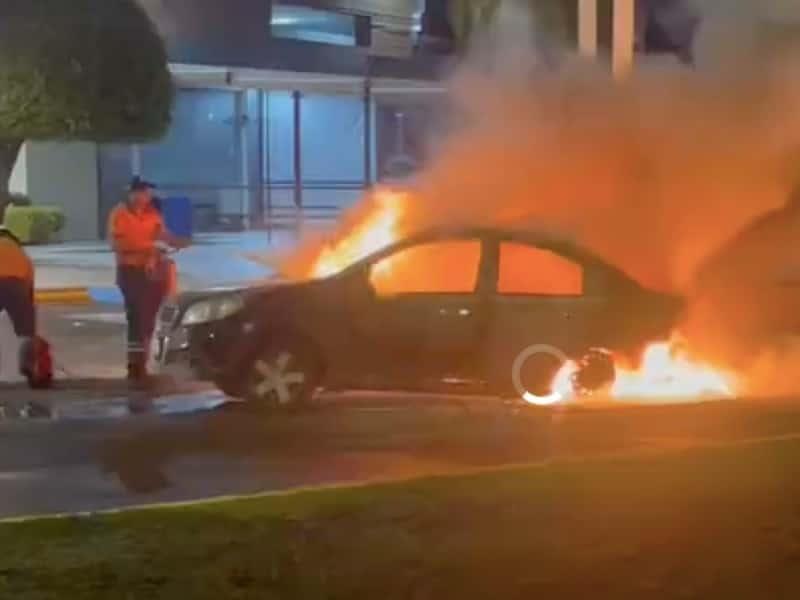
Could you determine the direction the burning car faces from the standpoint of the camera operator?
facing the viewer and to the left of the viewer

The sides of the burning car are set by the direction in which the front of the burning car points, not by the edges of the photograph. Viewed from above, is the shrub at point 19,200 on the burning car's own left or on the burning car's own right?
on the burning car's own right

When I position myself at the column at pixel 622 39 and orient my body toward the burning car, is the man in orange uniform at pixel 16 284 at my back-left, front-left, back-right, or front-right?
front-right

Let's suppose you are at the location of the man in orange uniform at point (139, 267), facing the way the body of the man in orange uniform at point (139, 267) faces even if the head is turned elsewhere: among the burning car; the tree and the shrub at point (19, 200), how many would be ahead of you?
1

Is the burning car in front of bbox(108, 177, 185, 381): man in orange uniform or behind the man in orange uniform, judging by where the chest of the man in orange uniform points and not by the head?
in front

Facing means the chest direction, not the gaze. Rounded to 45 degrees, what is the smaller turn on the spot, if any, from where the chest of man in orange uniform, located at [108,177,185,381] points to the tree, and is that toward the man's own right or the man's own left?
approximately 135° to the man's own left

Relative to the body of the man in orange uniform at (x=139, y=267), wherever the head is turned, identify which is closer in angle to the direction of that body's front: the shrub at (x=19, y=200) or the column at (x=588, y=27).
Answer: the column

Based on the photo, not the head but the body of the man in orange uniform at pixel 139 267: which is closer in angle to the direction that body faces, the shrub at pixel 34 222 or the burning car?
the burning car

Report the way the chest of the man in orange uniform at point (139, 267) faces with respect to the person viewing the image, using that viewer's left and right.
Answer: facing the viewer and to the right of the viewer

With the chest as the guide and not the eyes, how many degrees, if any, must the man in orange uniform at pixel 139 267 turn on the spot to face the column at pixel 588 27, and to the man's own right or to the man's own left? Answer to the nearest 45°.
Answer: approximately 45° to the man's own left
